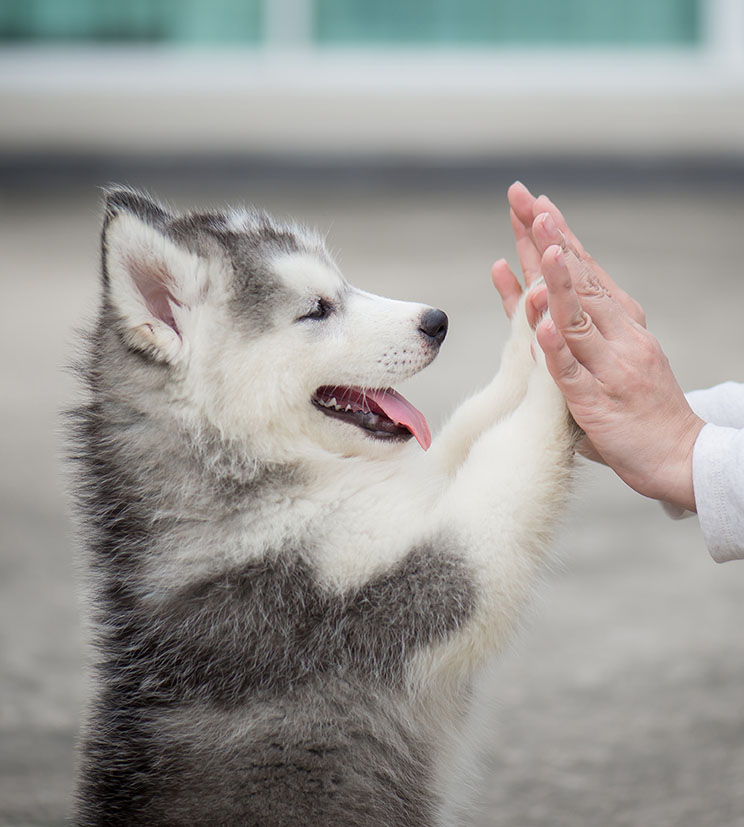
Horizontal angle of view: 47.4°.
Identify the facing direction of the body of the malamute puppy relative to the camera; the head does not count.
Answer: to the viewer's right
